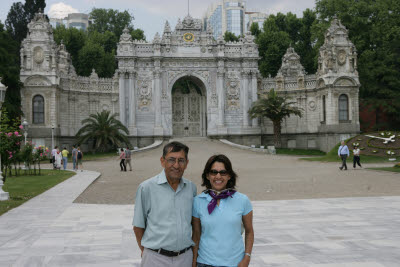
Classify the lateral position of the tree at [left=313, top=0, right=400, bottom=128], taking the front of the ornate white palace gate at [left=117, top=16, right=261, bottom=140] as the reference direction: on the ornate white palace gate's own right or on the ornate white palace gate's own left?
on the ornate white palace gate's own left

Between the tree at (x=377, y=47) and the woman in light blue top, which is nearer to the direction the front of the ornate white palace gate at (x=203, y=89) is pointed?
the woman in light blue top

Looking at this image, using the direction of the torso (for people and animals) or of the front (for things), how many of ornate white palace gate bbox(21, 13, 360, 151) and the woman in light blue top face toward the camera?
2

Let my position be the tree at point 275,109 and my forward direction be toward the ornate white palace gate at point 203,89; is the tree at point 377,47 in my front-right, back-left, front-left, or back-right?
back-right

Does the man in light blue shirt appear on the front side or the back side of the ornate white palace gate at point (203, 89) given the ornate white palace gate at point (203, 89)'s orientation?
on the front side

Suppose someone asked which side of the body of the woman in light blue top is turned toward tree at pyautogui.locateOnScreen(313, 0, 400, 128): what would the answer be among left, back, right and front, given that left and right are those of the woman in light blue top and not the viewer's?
back

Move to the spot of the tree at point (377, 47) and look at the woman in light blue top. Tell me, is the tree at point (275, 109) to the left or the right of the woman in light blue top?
right

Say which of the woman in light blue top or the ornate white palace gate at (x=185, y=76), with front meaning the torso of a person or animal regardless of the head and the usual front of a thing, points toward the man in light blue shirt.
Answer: the ornate white palace gate

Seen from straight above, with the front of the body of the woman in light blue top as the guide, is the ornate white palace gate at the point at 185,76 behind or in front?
behind

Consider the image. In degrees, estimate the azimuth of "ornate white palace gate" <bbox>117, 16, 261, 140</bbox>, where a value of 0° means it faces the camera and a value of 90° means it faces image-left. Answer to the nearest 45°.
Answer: approximately 0°

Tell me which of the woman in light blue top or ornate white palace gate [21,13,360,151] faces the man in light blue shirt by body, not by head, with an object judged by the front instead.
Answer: the ornate white palace gate
